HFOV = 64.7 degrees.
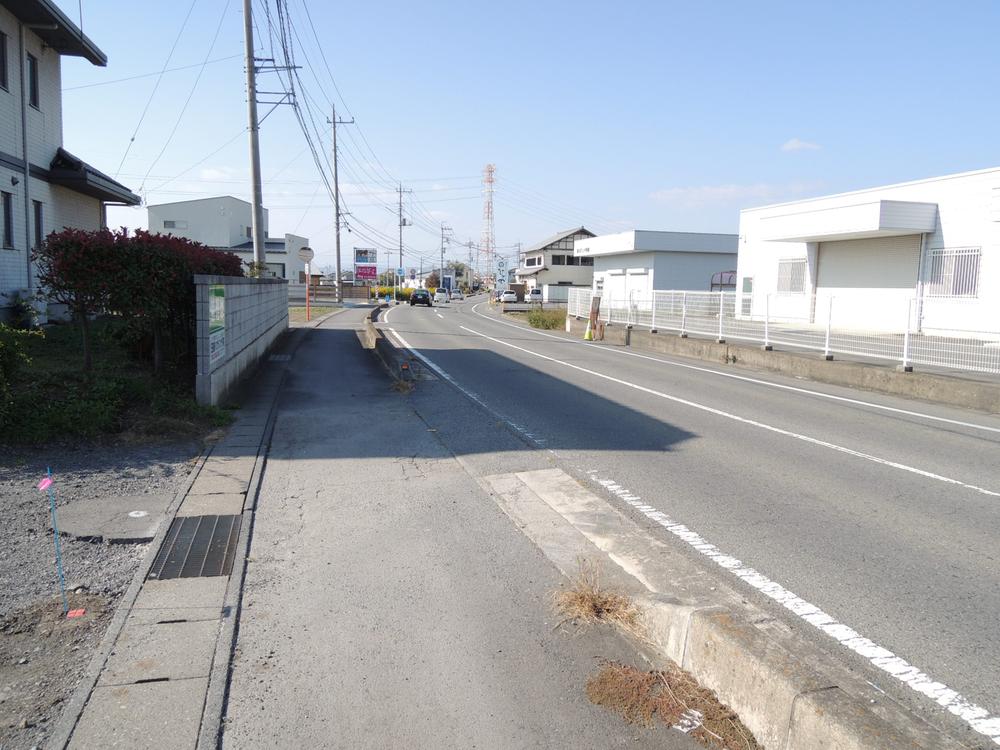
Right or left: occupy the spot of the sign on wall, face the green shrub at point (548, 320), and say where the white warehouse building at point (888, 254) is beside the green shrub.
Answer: right

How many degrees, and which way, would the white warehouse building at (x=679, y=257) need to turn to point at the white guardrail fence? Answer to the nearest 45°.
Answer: approximately 45° to its left

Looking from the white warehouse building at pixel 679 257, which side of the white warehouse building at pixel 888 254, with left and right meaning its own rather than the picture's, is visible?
right

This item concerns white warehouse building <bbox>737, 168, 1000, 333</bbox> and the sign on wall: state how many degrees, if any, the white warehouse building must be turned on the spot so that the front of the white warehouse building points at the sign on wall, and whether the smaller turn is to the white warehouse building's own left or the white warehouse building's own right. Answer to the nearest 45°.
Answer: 0° — it already faces it

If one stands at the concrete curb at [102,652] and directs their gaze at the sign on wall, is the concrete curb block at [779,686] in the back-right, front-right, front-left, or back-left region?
back-right

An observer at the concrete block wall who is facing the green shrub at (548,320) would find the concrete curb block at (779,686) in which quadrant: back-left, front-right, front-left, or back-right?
back-right

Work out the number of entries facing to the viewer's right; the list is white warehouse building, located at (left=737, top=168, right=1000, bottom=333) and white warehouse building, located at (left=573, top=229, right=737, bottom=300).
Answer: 0

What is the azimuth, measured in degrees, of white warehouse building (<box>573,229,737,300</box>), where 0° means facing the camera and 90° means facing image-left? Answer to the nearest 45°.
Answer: approximately 45°

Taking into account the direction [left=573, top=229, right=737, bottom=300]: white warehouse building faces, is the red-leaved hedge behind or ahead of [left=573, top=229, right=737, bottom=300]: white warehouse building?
ahead

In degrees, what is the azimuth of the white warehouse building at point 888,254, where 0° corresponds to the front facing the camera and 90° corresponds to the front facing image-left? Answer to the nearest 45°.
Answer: approximately 45°

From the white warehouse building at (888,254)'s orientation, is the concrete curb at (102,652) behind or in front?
in front

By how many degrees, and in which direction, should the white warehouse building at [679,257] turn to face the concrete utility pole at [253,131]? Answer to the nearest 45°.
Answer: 0° — it already faces it
